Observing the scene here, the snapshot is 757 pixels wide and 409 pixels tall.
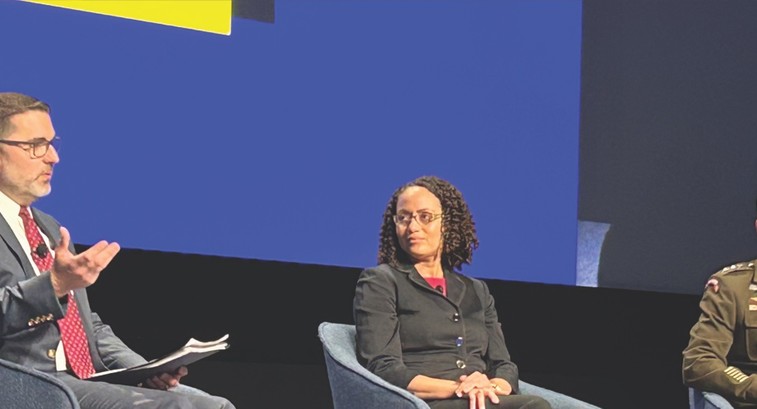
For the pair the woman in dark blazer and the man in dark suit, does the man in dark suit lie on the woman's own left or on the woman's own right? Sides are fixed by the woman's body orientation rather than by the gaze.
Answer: on the woman's own right

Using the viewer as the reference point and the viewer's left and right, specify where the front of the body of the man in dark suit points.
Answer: facing the viewer and to the right of the viewer

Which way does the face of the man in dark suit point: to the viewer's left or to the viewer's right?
to the viewer's right

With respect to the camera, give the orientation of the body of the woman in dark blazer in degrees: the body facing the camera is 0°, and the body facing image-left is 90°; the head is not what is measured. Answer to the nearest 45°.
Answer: approximately 315°

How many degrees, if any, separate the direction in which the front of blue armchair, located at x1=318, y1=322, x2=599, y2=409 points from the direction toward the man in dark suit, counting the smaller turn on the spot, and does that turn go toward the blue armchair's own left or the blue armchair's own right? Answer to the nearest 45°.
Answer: approximately 90° to the blue armchair's own right

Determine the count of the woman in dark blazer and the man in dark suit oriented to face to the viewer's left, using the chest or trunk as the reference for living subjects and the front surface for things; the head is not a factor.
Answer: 0

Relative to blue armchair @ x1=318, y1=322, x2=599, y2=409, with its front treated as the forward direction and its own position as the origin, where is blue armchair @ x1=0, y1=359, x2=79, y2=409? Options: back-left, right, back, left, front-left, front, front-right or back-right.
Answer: right

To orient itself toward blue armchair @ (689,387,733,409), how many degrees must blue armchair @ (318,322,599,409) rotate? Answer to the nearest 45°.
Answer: approximately 45° to its left

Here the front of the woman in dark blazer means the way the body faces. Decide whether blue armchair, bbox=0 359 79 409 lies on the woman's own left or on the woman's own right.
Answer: on the woman's own right

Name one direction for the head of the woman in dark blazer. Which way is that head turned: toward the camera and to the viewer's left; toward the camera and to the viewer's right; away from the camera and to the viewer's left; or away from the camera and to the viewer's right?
toward the camera and to the viewer's left

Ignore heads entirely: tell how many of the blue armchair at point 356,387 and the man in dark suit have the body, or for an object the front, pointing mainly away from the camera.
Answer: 0
